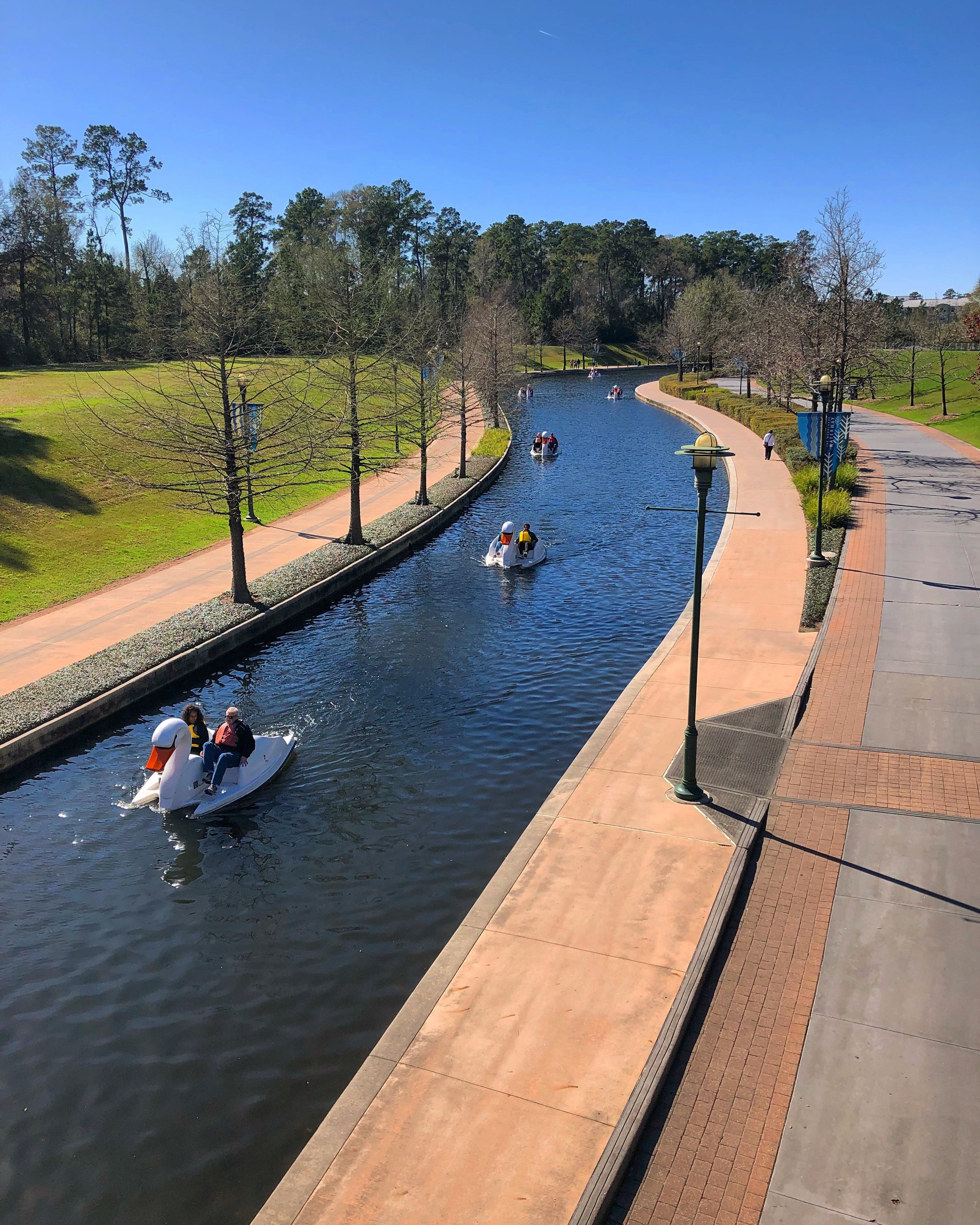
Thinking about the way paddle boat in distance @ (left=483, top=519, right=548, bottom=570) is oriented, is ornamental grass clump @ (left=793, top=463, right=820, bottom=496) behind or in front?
behind

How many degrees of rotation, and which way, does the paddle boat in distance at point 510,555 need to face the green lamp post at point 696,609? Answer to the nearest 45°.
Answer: approximately 45° to its left

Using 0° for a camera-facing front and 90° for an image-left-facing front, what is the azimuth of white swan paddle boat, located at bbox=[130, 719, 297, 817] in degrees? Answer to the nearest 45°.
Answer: approximately 45°

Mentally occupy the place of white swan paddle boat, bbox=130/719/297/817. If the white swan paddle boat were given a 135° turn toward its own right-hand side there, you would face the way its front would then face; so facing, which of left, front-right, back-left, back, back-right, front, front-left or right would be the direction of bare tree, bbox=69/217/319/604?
front

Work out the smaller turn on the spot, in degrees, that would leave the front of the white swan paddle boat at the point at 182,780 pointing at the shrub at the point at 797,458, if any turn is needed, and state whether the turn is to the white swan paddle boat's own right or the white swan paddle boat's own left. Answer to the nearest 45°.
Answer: approximately 180°

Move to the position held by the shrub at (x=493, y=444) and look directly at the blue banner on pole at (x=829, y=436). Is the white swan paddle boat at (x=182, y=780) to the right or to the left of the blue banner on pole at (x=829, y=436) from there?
right

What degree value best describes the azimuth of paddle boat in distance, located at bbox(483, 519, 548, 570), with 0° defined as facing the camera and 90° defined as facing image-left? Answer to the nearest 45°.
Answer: approximately 45°

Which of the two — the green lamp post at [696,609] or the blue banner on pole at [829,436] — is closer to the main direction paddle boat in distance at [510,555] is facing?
the green lamp post

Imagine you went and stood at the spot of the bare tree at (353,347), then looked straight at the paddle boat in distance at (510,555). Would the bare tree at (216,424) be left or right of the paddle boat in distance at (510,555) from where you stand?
right

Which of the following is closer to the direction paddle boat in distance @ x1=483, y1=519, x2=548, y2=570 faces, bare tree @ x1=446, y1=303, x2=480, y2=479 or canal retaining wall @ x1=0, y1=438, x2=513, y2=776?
the canal retaining wall
